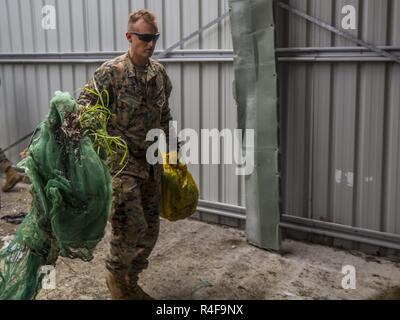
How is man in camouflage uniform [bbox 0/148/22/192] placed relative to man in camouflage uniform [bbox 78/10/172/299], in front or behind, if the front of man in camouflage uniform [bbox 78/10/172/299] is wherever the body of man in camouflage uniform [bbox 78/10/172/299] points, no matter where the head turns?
behind

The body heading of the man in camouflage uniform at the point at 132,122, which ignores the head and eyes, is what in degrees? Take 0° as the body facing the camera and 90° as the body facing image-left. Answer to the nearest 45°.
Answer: approximately 315°

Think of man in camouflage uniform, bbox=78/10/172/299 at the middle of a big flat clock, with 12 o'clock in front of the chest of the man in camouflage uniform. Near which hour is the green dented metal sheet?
The green dented metal sheet is roughly at 9 o'clock from the man in camouflage uniform.
